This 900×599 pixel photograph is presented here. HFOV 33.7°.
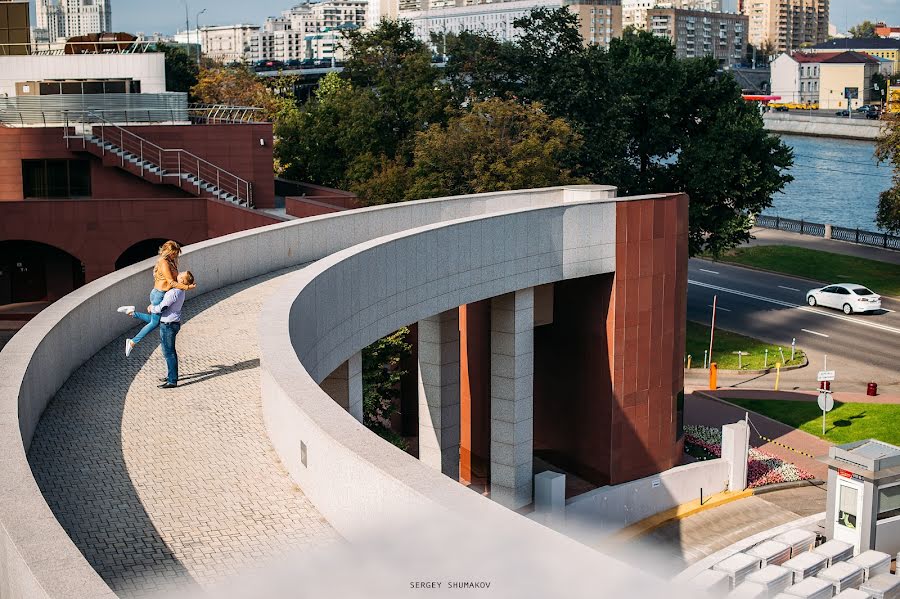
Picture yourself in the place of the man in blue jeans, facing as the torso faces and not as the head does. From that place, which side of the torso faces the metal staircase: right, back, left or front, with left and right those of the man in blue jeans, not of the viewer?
right

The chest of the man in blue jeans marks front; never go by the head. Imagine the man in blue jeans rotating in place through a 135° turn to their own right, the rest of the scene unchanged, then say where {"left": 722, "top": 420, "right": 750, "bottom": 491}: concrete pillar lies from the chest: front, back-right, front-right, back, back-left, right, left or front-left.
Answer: front

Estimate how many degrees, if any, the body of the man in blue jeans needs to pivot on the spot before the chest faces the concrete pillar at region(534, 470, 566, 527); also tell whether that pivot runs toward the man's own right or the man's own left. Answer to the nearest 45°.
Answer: approximately 135° to the man's own right

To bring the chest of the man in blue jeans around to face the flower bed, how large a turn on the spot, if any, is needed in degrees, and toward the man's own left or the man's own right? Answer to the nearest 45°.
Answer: approximately 135° to the man's own right

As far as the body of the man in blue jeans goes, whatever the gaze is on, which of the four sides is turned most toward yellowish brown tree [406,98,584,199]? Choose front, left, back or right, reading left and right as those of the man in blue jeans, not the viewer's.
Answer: right

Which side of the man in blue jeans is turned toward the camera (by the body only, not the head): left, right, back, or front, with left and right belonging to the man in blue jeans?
left
